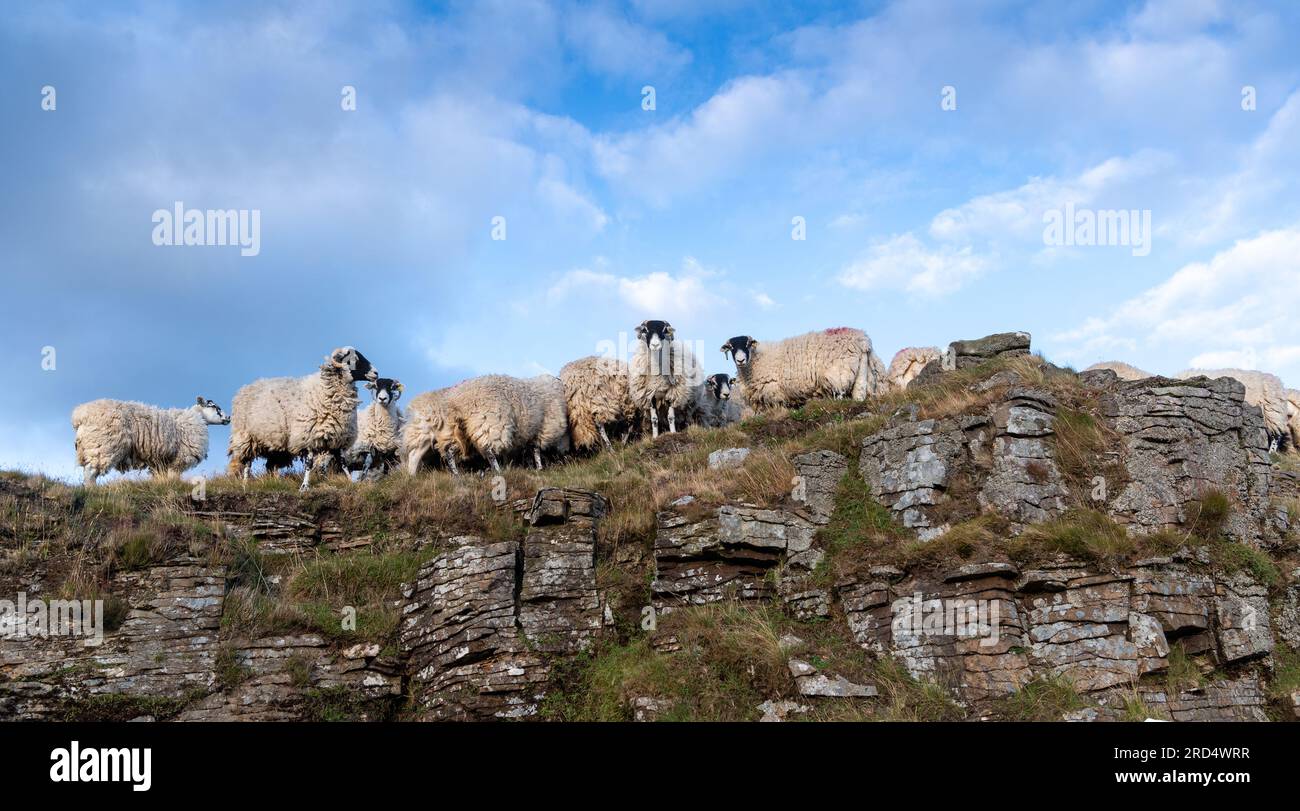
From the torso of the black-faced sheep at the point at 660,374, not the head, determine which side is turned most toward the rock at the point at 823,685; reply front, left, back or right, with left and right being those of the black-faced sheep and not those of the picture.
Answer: front

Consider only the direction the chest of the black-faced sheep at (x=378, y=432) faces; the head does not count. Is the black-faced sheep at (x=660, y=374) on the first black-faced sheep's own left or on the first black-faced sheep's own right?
on the first black-faced sheep's own left

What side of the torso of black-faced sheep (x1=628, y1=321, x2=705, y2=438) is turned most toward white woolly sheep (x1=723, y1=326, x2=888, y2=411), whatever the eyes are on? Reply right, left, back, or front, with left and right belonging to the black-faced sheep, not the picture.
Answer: left

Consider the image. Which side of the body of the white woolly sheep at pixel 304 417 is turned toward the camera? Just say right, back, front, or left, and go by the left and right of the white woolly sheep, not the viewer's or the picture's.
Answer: right

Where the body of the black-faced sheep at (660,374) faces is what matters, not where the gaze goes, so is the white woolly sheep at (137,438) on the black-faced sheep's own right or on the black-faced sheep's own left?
on the black-faced sheep's own right

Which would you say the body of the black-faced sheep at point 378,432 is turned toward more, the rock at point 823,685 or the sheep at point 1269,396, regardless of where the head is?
the rock

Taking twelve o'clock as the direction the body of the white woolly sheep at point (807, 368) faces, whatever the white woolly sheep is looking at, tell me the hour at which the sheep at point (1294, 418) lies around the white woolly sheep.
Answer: The sheep is roughly at 5 o'clock from the white woolly sheep.

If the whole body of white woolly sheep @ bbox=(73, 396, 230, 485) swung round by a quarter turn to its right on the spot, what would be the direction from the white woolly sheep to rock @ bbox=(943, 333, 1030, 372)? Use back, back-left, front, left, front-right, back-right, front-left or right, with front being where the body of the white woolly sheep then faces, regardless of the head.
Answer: front-left

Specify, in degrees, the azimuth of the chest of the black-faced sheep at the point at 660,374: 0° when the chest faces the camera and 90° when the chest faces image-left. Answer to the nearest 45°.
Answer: approximately 0°

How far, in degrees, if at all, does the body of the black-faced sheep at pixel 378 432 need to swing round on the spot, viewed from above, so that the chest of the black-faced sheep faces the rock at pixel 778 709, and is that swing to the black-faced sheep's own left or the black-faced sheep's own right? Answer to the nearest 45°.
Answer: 0° — it already faces it
